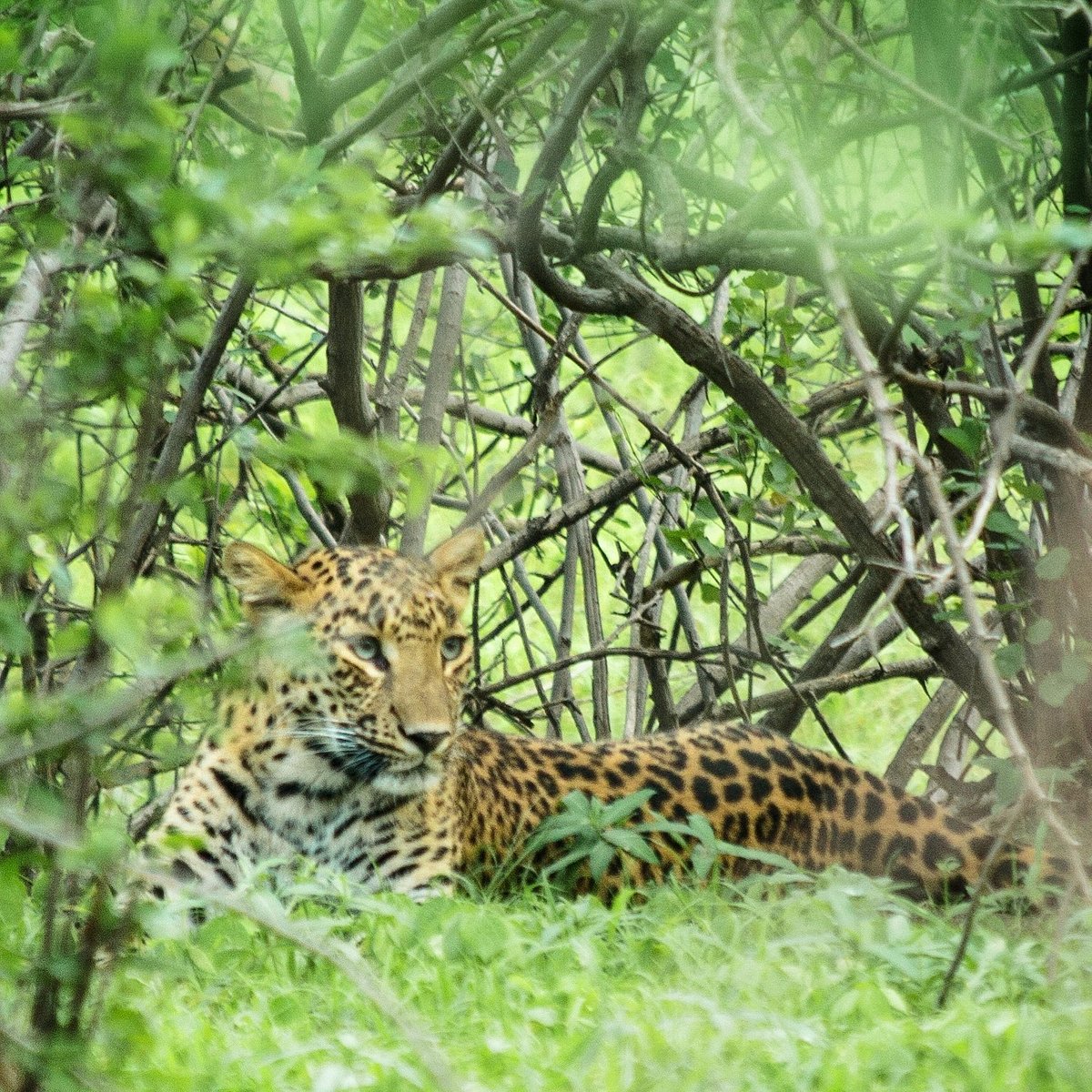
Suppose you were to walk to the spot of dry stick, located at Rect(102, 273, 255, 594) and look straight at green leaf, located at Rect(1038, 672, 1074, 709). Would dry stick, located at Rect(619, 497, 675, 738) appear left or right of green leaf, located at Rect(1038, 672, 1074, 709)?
left

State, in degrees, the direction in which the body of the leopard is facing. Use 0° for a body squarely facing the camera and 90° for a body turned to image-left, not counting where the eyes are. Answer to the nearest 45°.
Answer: approximately 45°

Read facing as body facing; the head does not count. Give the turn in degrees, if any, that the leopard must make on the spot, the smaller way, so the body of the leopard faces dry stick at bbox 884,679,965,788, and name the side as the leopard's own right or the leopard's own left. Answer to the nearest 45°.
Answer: approximately 180°
